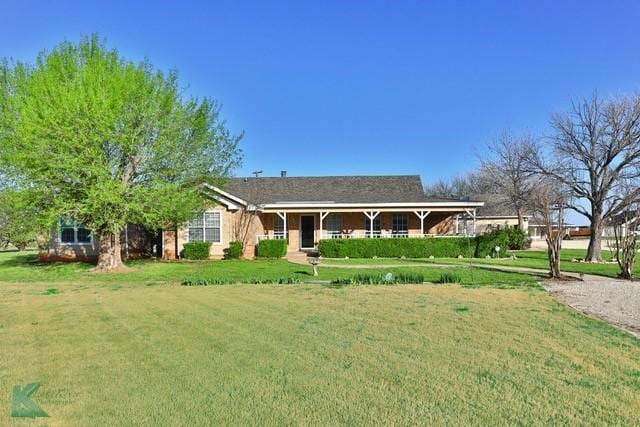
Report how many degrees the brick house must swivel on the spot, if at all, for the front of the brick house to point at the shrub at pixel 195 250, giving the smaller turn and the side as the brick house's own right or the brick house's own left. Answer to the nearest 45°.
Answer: approximately 45° to the brick house's own right

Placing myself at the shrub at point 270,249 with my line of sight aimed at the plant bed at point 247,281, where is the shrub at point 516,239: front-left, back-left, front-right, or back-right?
back-left

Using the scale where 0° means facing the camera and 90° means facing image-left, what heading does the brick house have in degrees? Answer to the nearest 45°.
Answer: approximately 0°

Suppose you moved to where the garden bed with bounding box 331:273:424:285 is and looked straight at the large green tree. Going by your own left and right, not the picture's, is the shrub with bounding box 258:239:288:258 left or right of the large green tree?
right

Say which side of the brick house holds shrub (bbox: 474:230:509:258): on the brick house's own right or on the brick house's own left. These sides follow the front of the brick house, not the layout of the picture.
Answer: on the brick house's own left

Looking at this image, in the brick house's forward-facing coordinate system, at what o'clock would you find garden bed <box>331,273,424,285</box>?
The garden bed is roughly at 12 o'clock from the brick house.

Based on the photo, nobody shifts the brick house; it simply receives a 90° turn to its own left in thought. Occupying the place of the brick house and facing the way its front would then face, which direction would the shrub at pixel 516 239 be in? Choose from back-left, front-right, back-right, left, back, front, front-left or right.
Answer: front

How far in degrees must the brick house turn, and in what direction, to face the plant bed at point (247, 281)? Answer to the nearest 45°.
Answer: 0° — it already faces it

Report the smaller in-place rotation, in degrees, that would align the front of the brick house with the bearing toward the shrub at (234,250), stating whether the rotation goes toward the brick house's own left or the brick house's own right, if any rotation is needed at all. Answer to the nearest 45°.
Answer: approximately 45° to the brick house's own right

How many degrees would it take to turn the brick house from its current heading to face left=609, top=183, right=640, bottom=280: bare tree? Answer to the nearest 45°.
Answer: approximately 45° to its left
